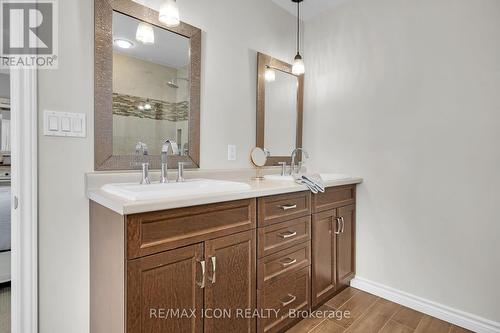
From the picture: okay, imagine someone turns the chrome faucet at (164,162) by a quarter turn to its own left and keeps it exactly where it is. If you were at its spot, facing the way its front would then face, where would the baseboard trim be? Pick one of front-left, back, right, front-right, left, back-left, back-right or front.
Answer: front-right

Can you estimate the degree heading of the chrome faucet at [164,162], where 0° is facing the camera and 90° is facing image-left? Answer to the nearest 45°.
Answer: approximately 315°

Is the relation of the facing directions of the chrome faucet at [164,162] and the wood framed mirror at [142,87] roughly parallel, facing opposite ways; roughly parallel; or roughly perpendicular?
roughly parallel

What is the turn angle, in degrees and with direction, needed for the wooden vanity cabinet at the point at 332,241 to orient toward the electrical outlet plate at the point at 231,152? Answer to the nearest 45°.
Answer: approximately 135° to its right

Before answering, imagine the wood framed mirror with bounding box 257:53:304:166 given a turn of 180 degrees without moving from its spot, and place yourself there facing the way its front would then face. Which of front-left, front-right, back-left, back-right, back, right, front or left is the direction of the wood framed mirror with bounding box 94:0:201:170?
left

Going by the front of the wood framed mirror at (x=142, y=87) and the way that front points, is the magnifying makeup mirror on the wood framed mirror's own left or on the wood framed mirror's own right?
on the wood framed mirror's own left

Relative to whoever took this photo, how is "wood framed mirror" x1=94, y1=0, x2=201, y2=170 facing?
facing the viewer and to the right of the viewer

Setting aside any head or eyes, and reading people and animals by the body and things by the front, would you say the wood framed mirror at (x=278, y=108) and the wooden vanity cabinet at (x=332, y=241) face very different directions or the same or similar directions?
same or similar directions

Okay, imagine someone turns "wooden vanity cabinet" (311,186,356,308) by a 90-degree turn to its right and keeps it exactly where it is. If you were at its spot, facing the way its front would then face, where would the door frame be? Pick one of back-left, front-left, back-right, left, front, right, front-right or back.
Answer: front

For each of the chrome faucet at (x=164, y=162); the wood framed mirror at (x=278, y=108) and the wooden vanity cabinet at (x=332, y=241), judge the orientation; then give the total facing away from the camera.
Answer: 0

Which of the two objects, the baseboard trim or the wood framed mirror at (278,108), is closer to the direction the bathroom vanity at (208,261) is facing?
the baseboard trim

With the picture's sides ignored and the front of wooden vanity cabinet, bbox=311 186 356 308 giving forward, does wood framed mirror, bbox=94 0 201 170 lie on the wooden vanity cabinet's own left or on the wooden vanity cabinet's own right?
on the wooden vanity cabinet's own right
